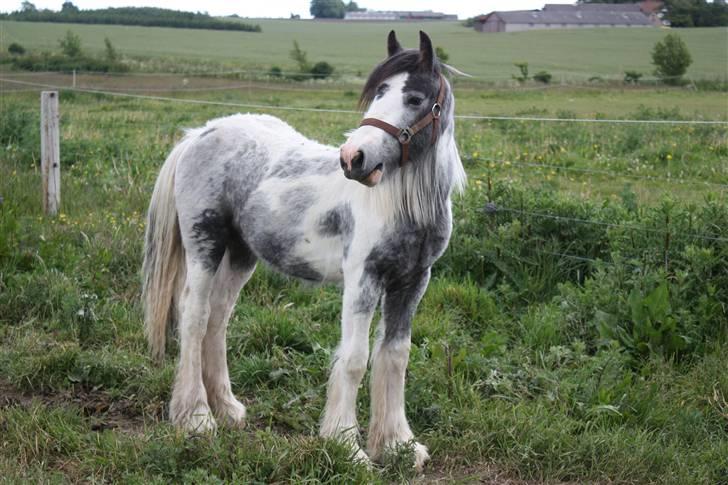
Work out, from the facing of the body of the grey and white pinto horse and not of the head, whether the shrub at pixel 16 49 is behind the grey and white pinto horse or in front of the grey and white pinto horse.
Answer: behind

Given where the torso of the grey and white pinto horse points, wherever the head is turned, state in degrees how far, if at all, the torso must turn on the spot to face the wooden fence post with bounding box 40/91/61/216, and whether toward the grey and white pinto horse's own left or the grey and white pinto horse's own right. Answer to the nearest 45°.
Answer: approximately 180°

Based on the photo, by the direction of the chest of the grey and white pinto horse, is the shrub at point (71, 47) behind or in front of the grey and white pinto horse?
behind

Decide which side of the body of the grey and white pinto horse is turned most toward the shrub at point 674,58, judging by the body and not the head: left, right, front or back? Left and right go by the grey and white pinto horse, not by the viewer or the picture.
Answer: left

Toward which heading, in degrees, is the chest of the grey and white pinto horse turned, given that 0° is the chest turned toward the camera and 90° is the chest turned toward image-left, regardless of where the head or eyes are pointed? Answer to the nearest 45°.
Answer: approximately 315°
